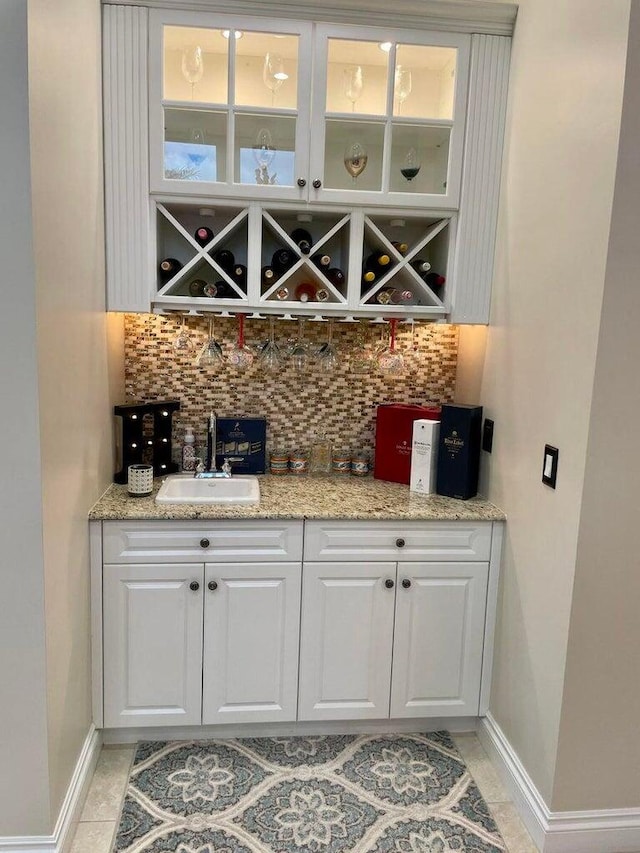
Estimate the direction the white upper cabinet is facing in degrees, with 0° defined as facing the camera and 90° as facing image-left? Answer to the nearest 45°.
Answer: approximately 0°
